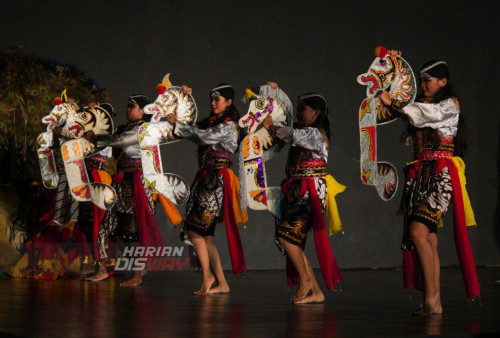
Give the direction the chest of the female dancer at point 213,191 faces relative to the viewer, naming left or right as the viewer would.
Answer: facing the viewer and to the left of the viewer

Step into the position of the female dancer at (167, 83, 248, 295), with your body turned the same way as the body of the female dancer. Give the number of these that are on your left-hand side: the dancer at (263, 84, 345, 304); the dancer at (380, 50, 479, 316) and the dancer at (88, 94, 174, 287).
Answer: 2

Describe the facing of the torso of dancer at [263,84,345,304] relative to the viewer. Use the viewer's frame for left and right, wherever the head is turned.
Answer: facing to the left of the viewer

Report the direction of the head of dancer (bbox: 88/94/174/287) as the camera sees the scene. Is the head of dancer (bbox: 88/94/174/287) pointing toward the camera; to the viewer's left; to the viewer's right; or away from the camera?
to the viewer's left

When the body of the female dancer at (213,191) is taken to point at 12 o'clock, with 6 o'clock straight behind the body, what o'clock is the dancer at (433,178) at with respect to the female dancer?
The dancer is roughly at 9 o'clock from the female dancer.

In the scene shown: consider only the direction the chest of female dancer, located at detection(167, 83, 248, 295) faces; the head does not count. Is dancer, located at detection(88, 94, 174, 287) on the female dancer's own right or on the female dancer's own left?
on the female dancer's own right

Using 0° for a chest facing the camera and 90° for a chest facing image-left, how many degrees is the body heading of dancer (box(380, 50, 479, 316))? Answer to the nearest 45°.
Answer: approximately 45°

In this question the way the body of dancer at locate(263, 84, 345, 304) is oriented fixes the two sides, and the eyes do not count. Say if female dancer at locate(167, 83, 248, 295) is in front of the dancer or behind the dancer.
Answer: in front

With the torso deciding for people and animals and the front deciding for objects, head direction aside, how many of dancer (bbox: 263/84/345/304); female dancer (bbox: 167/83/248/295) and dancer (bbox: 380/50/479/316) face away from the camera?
0

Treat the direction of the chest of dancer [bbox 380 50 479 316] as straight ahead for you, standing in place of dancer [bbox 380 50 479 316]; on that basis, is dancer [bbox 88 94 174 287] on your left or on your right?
on your right

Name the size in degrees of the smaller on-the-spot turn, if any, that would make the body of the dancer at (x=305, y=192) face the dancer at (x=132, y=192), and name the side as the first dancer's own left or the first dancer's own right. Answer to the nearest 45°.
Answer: approximately 45° to the first dancer's own right
